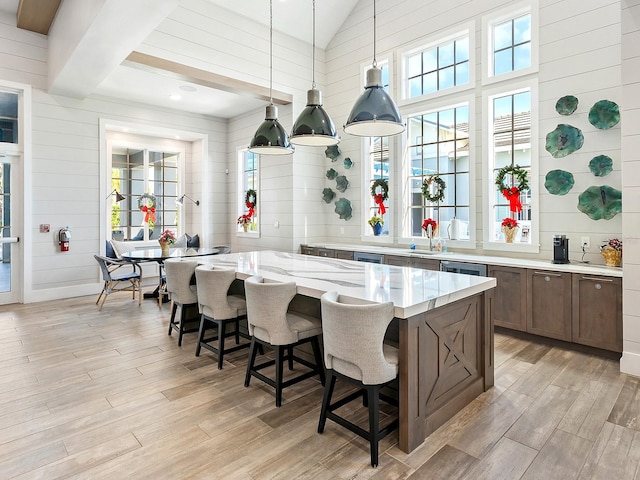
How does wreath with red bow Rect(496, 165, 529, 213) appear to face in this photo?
toward the camera

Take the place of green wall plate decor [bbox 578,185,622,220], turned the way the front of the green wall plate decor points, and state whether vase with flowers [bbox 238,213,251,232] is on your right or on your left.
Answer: on your right

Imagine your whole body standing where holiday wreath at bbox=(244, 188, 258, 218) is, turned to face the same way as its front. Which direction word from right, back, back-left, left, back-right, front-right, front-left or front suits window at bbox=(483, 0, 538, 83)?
left

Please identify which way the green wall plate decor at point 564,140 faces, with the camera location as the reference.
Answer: facing the viewer

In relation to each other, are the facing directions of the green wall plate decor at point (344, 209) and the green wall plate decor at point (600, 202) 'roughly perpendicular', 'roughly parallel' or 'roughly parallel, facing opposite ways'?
roughly parallel

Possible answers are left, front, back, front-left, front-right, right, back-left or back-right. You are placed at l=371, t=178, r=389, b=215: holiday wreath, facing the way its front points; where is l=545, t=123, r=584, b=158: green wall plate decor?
left

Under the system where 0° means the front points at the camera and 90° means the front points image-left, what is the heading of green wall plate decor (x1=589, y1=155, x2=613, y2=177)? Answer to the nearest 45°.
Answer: approximately 0°

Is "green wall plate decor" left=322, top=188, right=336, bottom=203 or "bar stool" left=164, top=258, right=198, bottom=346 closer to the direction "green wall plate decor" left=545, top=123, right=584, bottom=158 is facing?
the bar stool

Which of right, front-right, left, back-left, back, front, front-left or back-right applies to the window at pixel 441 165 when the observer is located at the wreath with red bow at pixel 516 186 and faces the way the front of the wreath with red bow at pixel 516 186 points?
back-right

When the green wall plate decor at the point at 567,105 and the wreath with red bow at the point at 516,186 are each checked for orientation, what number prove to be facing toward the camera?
2

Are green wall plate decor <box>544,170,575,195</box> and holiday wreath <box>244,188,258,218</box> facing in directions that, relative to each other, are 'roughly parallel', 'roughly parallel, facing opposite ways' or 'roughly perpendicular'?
roughly parallel

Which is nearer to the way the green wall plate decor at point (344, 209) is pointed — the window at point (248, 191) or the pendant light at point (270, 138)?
the pendant light

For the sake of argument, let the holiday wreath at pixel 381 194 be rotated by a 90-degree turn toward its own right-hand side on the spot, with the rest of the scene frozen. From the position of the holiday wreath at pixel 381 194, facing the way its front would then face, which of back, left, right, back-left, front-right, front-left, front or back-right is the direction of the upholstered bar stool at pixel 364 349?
back-left

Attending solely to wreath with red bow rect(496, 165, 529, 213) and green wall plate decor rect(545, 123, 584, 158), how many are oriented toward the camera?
2

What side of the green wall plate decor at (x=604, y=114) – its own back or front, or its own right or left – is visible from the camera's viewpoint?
front

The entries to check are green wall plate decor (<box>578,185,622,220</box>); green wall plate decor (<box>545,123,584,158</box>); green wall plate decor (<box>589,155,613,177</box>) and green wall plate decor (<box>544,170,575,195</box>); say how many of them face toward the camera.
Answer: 4

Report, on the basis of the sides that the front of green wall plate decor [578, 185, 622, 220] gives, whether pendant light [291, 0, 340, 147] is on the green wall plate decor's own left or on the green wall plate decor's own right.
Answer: on the green wall plate decor's own right
